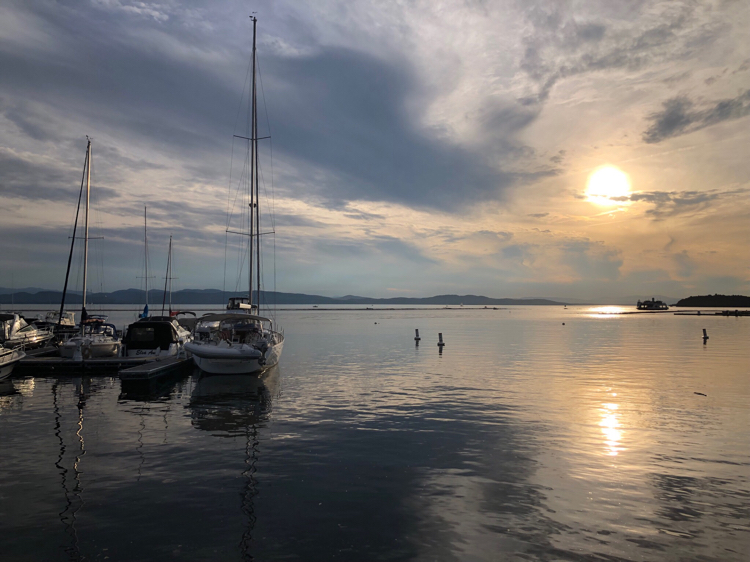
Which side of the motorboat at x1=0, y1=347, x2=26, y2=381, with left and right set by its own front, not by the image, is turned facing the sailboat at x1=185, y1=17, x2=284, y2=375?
front

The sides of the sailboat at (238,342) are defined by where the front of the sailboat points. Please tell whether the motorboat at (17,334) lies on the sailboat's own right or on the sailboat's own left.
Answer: on the sailboat's own left

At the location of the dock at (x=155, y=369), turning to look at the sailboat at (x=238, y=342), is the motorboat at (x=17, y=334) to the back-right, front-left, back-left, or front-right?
back-left

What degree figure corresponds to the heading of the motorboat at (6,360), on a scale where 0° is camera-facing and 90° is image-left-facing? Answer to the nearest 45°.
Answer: approximately 270°

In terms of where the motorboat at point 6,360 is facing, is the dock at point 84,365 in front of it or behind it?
in front

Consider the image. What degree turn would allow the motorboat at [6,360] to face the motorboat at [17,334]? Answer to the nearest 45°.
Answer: approximately 90° to its left
